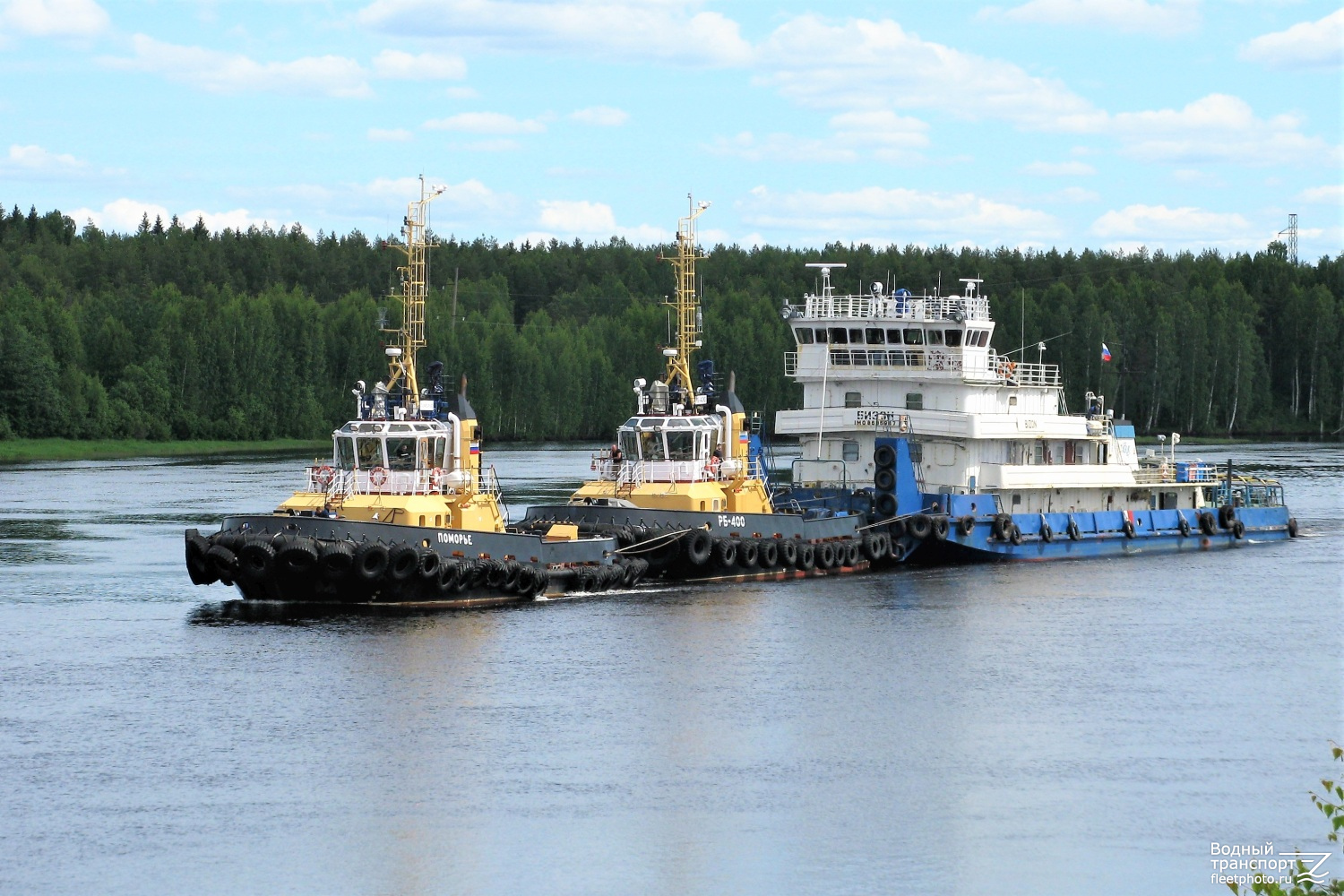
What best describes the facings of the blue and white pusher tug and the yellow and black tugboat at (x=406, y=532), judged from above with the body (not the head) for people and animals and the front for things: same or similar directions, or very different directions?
same or similar directions

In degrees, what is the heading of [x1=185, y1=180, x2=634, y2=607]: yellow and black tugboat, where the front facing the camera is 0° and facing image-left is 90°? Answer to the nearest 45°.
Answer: approximately 45°

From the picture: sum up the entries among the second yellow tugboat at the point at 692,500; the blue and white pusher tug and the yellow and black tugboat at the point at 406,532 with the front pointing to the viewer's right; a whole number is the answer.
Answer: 0

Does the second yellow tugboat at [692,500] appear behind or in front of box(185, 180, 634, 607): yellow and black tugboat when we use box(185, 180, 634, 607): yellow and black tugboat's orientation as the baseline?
behind

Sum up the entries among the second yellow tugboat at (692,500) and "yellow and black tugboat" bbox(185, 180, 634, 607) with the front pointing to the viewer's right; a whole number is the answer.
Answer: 0

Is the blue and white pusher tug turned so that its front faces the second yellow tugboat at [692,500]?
yes

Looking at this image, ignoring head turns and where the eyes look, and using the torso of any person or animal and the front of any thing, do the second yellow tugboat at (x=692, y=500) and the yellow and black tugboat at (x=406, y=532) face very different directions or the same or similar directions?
same or similar directions

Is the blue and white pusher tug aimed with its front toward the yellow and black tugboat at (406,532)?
yes

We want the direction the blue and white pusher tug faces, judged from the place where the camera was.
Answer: facing the viewer and to the left of the viewer

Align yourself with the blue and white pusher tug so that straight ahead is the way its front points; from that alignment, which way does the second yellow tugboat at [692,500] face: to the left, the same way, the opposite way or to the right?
the same way

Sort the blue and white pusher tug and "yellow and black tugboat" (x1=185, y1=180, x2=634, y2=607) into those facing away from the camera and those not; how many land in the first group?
0

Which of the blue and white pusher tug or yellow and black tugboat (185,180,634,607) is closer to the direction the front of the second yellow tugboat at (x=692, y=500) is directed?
the yellow and black tugboat

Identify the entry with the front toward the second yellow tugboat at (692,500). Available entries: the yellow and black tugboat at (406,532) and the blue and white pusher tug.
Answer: the blue and white pusher tug

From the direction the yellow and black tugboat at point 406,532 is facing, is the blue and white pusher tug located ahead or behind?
behind

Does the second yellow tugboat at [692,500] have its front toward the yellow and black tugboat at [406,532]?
yes
